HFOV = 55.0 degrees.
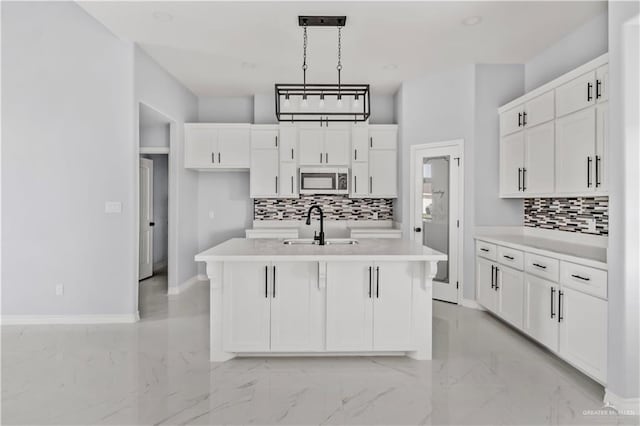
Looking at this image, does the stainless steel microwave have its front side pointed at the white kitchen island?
yes

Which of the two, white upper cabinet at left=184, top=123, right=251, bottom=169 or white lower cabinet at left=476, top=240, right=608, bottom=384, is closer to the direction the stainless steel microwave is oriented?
the white lower cabinet

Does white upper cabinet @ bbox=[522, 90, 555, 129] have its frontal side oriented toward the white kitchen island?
yes

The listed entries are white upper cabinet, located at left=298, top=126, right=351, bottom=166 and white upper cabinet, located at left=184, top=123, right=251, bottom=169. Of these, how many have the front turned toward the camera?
2

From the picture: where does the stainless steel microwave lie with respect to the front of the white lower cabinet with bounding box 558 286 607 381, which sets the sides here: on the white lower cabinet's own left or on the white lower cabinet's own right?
on the white lower cabinet's own right

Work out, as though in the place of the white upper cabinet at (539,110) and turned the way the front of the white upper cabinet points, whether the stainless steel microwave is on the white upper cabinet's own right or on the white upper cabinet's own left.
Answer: on the white upper cabinet's own right

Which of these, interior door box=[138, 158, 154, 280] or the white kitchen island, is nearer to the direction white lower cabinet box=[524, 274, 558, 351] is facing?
the white kitchen island

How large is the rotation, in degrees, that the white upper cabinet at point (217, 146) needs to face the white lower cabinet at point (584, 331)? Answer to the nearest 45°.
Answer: approximately 45° to its left

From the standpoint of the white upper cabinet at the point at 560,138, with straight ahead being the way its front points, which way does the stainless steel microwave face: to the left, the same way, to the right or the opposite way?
to the left
